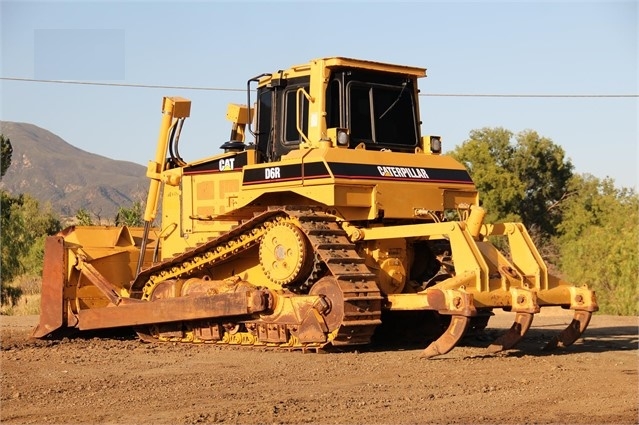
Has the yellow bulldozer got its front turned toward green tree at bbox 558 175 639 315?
no

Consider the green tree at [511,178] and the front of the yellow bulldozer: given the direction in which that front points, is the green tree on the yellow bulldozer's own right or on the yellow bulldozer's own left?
on the yellow bulldozer's own right

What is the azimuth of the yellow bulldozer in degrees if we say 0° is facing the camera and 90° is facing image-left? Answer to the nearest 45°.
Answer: approximately 135°

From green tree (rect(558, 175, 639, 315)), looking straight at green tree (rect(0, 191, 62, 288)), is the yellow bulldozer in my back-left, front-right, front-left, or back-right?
front-left

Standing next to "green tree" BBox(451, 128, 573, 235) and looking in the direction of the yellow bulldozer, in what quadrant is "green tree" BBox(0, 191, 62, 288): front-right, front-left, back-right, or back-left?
front-right

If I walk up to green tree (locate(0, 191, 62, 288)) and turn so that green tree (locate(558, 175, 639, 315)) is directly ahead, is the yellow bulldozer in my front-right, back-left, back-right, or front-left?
front-right

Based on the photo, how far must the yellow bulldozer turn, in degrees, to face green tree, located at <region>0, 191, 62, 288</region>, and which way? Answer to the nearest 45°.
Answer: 0° — it already faces it

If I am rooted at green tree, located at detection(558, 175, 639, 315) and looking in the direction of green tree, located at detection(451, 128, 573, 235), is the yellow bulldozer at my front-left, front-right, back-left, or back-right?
back-left
